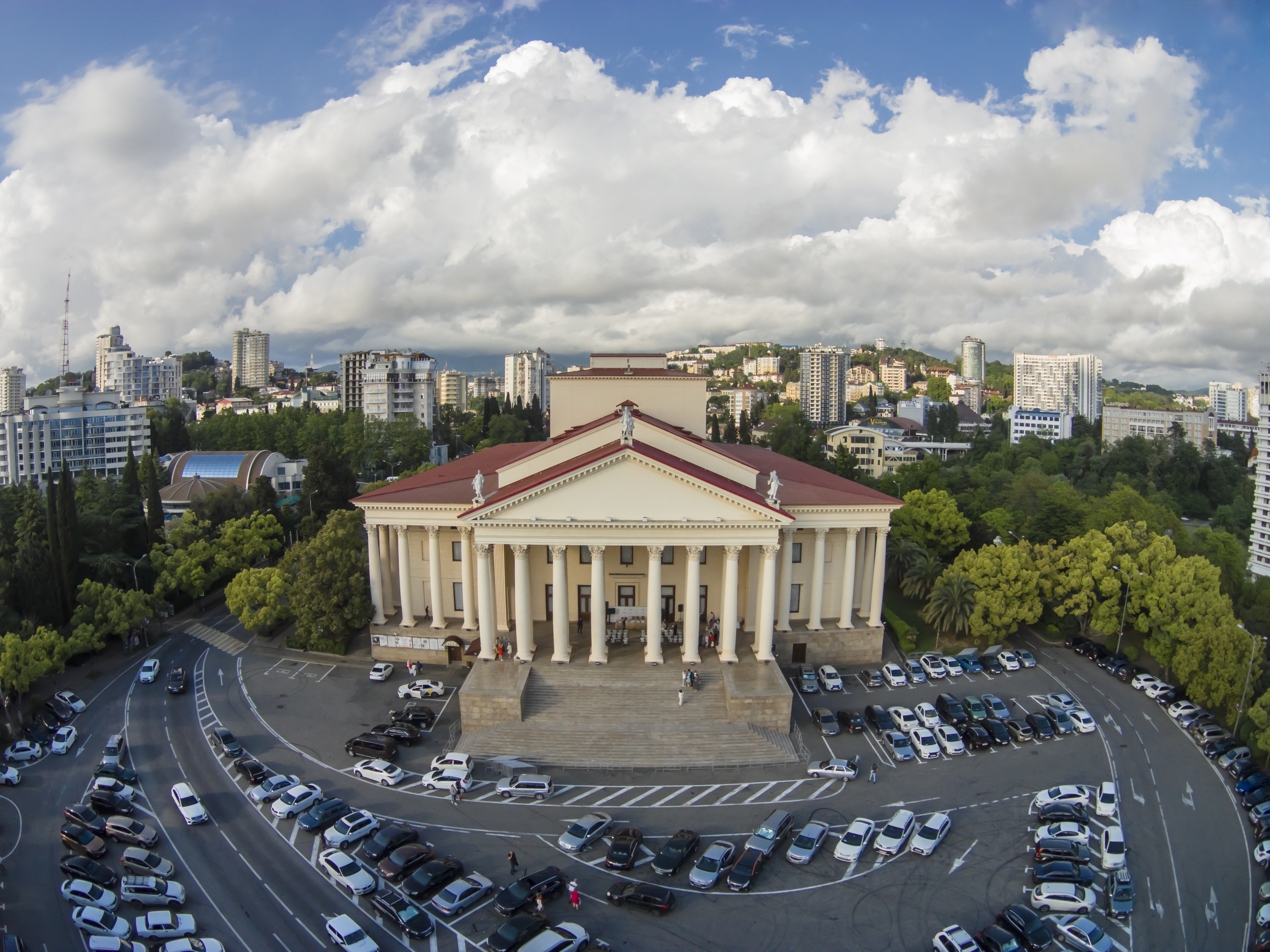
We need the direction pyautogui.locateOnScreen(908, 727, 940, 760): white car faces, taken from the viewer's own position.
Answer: facing the viewer and to the right of the viewer

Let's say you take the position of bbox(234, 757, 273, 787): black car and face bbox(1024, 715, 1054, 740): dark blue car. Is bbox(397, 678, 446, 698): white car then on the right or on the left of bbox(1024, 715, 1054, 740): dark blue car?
left

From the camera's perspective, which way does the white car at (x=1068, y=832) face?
to the viewer's left

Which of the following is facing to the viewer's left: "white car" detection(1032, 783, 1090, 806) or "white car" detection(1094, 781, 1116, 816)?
"white car" detection(1032, 783, 1090, 806)

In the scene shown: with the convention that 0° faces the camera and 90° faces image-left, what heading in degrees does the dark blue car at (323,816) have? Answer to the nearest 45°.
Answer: approximately 45°

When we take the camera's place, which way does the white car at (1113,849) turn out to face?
facing the viewer

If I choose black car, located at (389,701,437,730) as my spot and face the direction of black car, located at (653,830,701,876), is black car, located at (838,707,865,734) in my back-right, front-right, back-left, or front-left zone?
front-left

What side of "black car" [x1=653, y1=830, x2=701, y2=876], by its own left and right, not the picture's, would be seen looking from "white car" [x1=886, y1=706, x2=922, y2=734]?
back

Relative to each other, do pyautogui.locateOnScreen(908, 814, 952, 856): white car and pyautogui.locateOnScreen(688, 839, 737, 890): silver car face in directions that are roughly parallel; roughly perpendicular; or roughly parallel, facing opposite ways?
roughly parallel

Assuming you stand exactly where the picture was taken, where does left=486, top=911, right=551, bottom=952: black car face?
facing the viewer and to the left of the viewer

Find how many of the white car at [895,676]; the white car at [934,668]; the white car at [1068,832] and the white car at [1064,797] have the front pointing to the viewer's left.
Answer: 2

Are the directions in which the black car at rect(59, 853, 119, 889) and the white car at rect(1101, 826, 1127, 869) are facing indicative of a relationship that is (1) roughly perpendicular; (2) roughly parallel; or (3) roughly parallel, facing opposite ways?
roughly perpendicular

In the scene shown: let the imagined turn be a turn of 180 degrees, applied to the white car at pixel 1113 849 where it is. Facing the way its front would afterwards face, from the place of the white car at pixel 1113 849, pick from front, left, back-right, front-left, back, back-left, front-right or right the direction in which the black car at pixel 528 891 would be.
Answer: back-left
